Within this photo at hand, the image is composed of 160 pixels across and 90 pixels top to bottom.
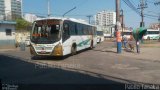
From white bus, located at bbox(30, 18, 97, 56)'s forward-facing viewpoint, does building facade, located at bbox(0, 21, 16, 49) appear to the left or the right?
on its right

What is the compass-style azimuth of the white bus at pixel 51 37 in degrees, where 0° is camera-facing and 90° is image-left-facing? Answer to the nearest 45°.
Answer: approximately 45°
